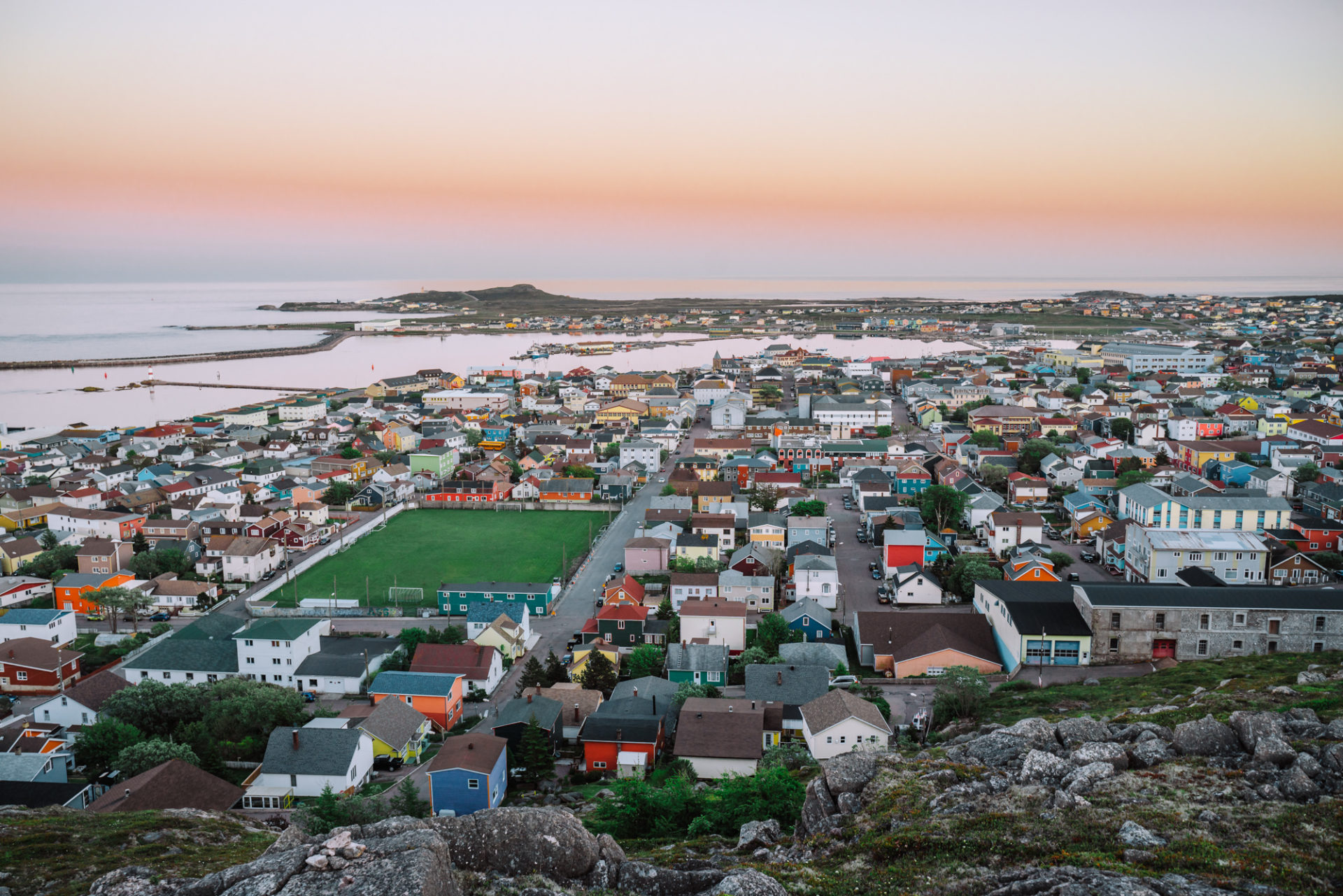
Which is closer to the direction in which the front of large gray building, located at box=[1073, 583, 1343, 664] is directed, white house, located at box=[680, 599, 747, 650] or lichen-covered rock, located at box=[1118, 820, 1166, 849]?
the lichen-covered rock

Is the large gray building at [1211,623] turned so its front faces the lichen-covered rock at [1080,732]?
yes

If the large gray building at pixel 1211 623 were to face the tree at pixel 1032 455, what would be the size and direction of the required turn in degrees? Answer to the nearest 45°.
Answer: approximately 180°

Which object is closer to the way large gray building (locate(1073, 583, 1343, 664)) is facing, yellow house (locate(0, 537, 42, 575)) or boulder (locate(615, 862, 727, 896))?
the boulder

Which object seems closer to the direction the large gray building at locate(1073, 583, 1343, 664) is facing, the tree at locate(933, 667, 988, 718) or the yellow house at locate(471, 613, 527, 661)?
the tree

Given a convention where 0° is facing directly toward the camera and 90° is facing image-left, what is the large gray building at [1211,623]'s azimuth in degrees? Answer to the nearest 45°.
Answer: approximately 0°

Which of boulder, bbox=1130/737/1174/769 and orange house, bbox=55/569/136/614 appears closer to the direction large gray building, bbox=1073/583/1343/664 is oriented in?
the boulder

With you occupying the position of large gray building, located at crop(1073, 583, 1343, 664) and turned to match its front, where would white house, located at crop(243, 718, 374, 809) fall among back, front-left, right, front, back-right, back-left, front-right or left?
front-right

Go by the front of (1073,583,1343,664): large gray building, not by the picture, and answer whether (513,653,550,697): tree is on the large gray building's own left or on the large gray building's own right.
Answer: on the large gray building's own right

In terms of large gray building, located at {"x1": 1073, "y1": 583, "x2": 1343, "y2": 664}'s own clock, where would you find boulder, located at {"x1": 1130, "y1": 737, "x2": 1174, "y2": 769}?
The boulder is roughly at 12 o'clock from the large gray building.

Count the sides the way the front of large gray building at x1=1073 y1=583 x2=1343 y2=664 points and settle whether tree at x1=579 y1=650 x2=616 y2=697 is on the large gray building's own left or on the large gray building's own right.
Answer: on the large gray building's own right
